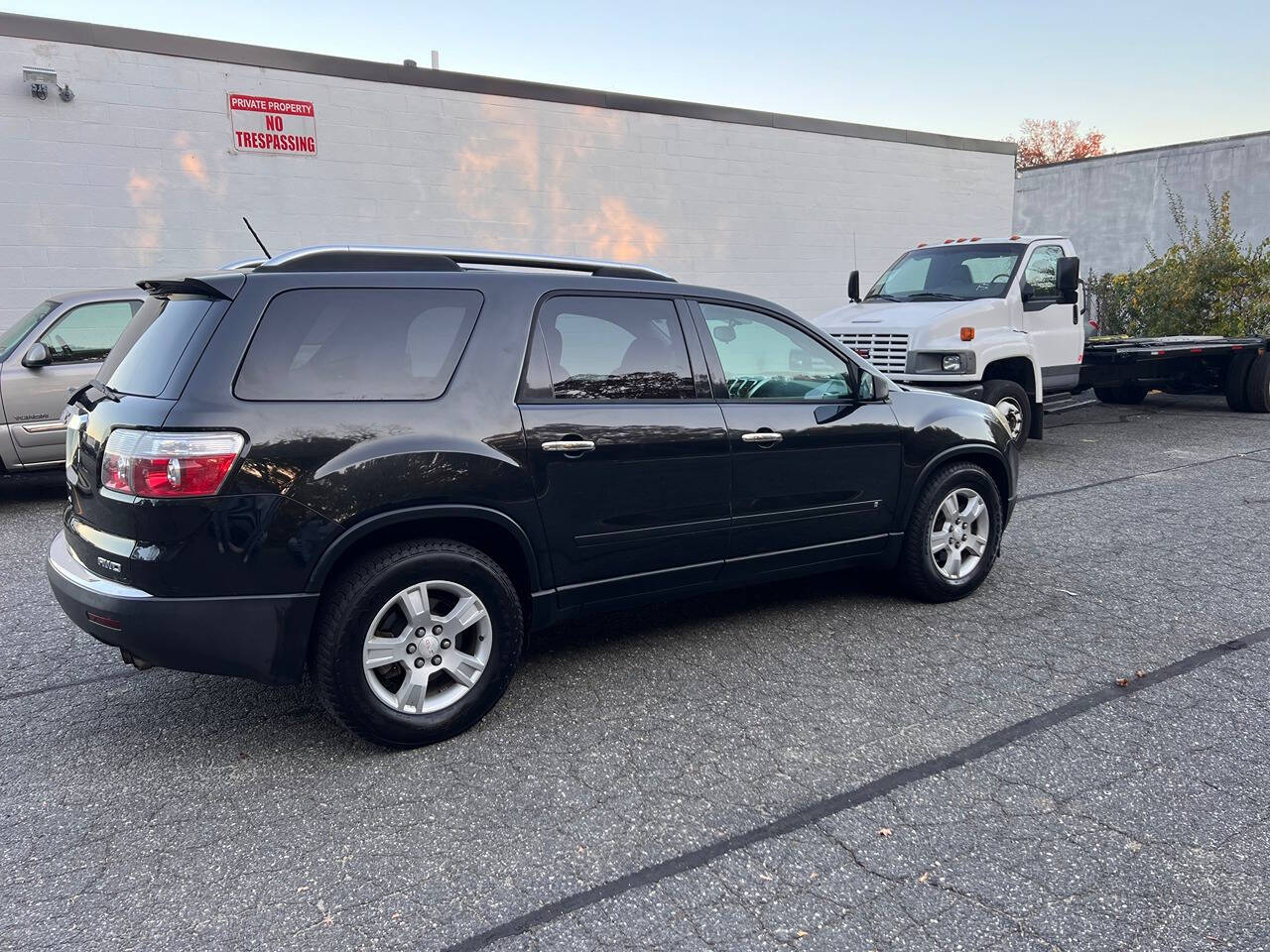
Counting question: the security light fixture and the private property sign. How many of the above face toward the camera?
2

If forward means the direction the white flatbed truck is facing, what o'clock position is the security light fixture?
The security light fixture is roughly at 1 o'clock from the white flatbed truck.

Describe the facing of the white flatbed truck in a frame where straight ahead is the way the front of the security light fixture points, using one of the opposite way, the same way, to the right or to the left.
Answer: to the right

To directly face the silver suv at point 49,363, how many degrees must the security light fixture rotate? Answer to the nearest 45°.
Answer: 0° — it already faces it

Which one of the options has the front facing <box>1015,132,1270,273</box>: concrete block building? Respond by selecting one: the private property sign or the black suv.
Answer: the black suv

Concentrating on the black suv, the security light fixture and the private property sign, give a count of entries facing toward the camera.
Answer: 2

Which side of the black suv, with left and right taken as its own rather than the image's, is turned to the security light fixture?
left

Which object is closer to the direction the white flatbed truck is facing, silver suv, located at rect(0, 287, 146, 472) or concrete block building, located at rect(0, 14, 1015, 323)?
the silver suv

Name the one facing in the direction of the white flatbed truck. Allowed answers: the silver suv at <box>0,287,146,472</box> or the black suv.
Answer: the black suv

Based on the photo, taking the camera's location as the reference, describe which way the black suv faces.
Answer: facing away from the viewer and to the right of the viewer

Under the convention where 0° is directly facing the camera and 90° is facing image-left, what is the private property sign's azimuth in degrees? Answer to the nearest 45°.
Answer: approximately 0°

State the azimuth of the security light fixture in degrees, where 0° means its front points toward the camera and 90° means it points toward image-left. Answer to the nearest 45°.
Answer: approximately 0°

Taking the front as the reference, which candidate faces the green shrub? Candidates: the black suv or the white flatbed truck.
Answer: the black suv

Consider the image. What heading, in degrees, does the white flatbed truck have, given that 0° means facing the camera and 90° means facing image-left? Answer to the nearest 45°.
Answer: approximately 45°
